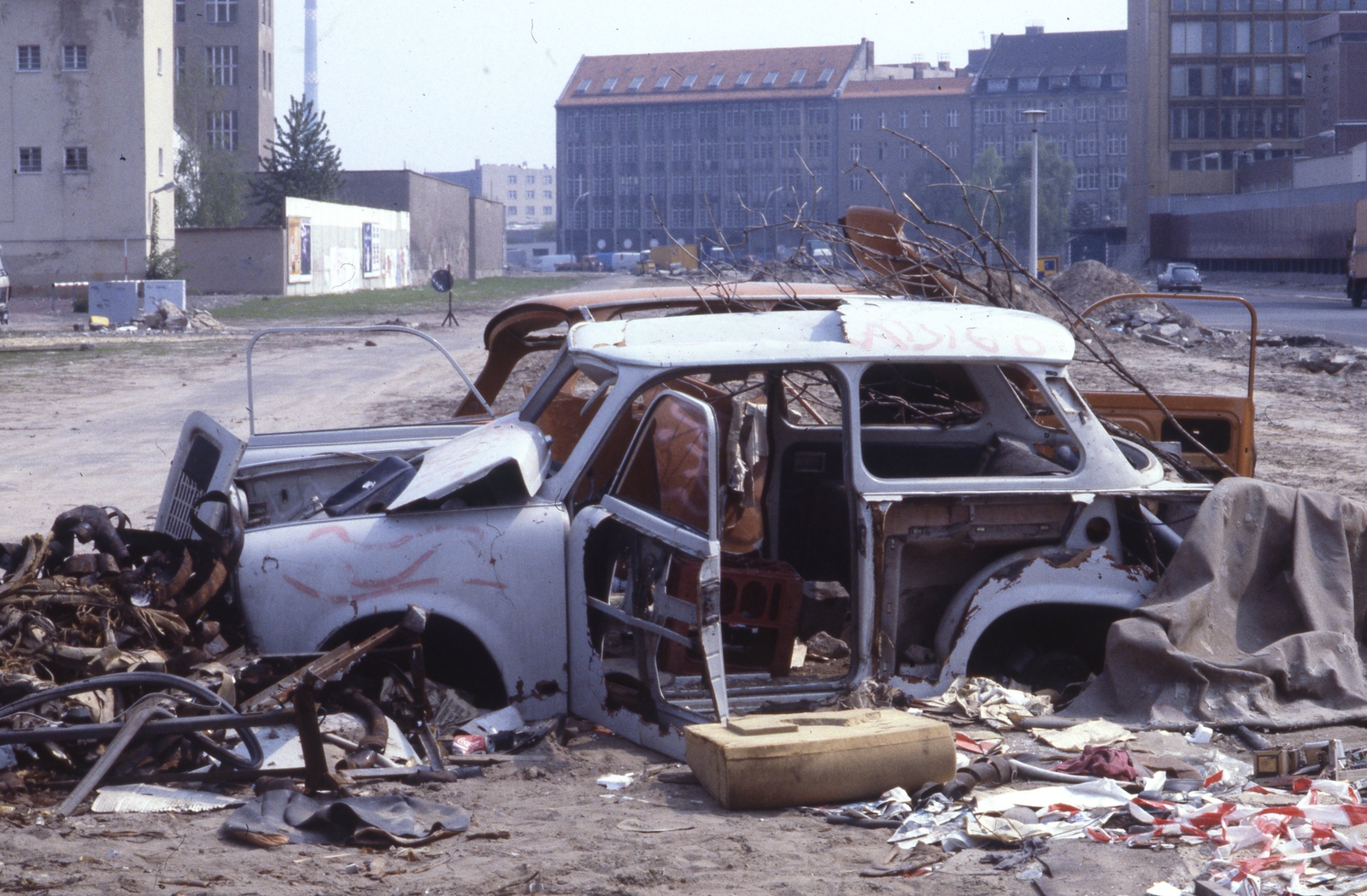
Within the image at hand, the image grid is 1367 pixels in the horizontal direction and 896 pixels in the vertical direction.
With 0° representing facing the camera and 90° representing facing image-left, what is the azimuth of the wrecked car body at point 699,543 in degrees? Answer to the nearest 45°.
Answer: approximately 90°

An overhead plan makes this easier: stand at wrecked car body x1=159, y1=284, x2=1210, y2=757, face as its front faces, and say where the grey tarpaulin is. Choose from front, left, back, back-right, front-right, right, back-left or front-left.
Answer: back

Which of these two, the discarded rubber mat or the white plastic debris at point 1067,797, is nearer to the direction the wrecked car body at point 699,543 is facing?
the discarded rubber mat

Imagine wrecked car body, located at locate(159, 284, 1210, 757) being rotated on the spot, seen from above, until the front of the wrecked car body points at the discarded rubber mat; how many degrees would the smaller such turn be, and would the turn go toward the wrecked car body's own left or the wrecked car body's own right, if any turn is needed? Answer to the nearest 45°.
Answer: approximately 45° to the wrecked car body's own left

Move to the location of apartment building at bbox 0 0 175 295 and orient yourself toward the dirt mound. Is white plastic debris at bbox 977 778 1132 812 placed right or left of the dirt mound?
right

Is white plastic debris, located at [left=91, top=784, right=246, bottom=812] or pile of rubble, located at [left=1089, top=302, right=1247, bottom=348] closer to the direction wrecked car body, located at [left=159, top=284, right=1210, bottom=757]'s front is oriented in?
the white plastic debris

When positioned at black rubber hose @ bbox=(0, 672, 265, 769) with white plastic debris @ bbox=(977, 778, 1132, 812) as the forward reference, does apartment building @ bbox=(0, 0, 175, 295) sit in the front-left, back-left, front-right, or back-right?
back-left

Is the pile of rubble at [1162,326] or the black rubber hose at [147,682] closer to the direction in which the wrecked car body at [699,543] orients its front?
the black rubber hose

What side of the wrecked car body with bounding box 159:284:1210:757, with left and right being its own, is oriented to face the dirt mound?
right
